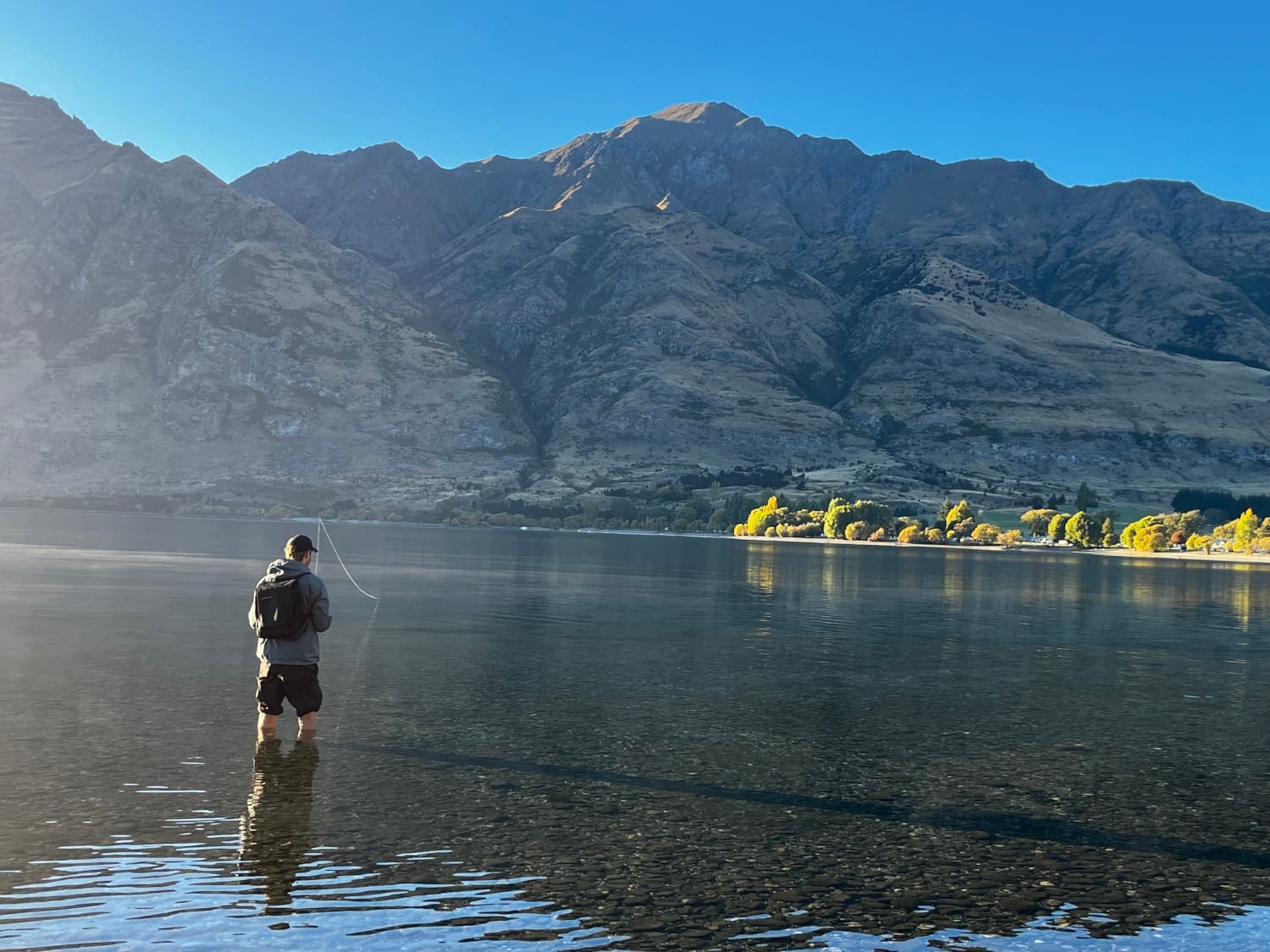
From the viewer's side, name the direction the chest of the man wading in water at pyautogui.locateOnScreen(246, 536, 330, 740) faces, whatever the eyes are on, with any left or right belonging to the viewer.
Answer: facing away from the viewer and to the right of the viewer
